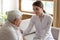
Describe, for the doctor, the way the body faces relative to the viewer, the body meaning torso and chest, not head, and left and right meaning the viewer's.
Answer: facing the viewer and to the left of the viewer

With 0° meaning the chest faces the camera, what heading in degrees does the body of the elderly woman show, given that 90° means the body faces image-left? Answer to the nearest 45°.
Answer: approximately 270°

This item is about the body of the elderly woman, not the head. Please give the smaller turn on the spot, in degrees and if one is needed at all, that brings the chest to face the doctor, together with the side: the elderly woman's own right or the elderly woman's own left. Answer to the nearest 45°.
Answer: approximately 45° to the elderly woman's own left

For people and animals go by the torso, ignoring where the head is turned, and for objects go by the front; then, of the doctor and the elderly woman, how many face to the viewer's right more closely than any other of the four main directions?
1

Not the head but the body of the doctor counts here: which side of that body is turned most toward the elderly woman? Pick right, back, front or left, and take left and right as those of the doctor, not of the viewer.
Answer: front
